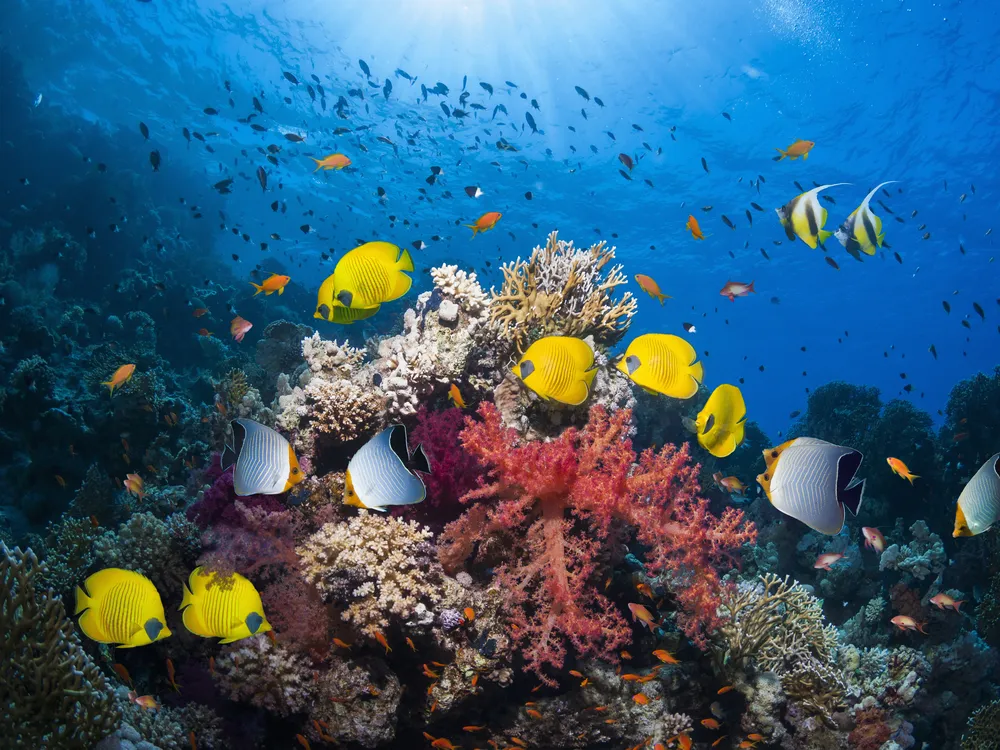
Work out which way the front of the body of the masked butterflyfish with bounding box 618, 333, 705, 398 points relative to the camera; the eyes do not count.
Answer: to the viewer's left

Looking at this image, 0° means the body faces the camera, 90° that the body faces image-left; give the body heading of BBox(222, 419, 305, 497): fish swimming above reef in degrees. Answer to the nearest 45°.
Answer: approximately 270°

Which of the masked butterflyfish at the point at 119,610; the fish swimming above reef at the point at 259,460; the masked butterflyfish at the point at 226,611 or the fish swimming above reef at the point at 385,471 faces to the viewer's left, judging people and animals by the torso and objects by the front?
the fish swimming above reef at the point at 385,471

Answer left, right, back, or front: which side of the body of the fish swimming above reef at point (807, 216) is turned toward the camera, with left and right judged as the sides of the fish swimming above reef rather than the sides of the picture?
left

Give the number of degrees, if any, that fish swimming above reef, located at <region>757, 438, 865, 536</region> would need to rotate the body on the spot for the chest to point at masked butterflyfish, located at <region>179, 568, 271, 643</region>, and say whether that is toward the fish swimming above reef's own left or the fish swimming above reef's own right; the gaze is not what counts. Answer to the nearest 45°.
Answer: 0° — it already faces it

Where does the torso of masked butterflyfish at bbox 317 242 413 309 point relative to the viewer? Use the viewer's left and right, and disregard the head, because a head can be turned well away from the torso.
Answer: facing to the left of the viewer

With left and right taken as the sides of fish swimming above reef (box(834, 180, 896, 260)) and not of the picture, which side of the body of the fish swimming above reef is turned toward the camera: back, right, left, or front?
left

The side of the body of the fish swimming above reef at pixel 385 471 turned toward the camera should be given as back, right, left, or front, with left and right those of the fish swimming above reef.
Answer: left

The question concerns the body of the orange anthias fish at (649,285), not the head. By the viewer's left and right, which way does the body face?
facing to the left of the viewer

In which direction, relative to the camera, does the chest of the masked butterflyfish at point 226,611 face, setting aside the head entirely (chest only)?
to the viewer's right

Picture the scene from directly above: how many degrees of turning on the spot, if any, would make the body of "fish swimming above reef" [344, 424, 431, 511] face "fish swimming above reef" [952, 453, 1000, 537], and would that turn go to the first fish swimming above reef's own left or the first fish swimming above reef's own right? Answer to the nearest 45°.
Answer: approximately 180°

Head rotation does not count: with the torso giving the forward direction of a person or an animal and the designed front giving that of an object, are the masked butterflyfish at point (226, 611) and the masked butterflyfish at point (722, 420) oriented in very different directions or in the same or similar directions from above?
very different directions

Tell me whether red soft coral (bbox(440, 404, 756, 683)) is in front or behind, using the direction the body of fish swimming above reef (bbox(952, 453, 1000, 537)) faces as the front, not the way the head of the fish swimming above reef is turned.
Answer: in front
